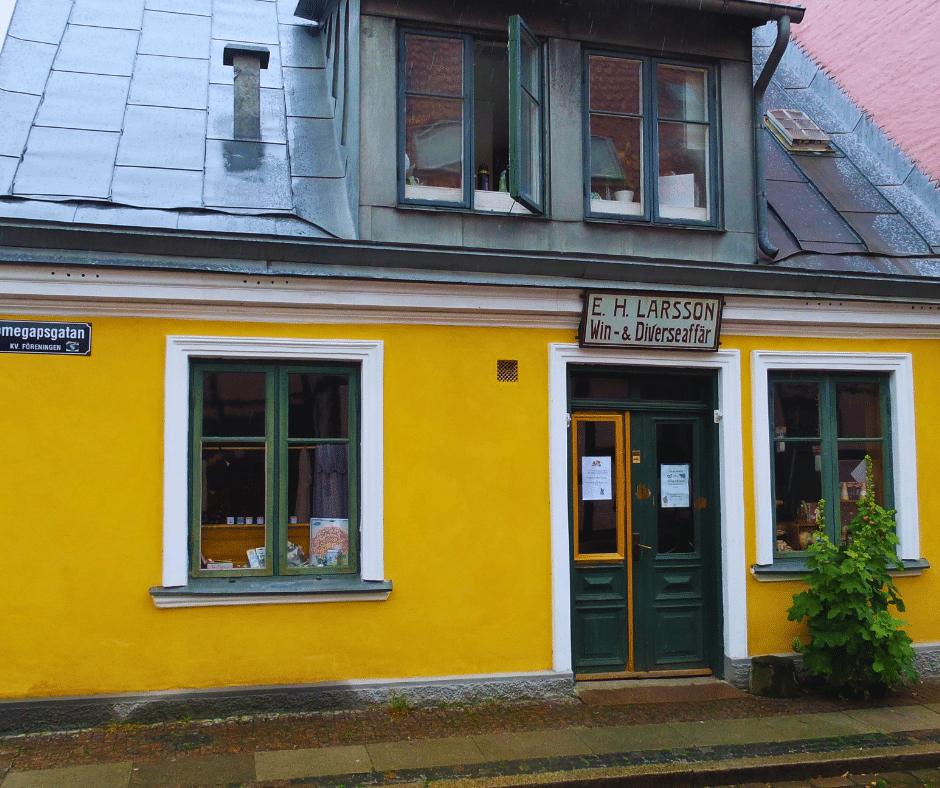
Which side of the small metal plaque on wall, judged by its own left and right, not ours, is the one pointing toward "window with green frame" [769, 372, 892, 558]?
left

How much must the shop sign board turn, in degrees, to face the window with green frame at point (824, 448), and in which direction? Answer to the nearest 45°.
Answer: approximately 135° to its left

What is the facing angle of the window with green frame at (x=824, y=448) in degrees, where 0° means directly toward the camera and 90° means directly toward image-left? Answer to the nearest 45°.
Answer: approximately 0°

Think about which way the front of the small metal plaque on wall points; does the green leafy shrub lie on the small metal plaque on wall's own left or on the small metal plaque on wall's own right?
on the small metal plaque on wall's own left

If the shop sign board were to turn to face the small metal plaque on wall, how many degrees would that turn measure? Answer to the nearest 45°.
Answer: approximately 45° to its right
